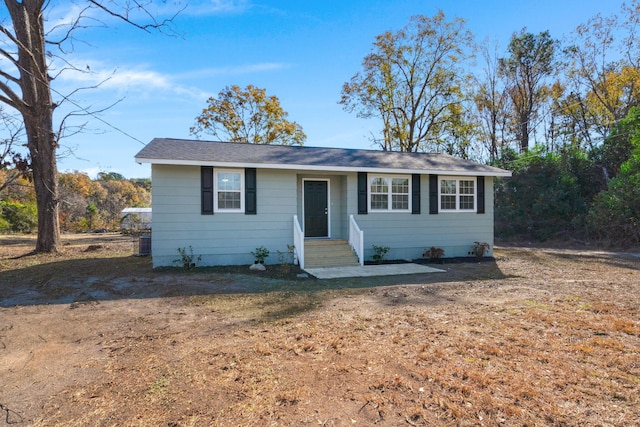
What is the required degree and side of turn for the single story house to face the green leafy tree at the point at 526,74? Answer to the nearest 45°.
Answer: approximately 135° to its left

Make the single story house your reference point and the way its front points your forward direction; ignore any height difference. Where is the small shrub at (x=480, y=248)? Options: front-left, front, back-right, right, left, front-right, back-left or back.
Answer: left

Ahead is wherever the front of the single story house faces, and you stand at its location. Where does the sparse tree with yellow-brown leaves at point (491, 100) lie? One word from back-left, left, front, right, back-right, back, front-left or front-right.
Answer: back-left

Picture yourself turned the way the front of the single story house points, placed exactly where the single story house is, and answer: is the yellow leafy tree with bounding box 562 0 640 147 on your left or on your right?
on your left

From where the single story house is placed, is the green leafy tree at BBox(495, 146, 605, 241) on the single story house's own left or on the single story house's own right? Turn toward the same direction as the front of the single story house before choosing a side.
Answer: on the single story house's own left

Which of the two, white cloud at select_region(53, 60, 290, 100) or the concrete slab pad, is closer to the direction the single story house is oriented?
the concrete slab pad

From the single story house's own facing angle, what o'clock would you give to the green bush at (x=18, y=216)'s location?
The green bush is roughly at 4 o'clock from the single story house.

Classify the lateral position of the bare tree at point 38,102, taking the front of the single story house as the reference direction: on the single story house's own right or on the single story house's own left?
on the single story house's own right

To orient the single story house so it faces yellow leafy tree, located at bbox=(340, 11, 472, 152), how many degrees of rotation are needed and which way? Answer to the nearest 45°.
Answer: approximately 135° to its left

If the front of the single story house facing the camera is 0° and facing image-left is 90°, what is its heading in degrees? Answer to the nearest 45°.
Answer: approximately 0°

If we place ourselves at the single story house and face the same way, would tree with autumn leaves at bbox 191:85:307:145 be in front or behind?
behind
